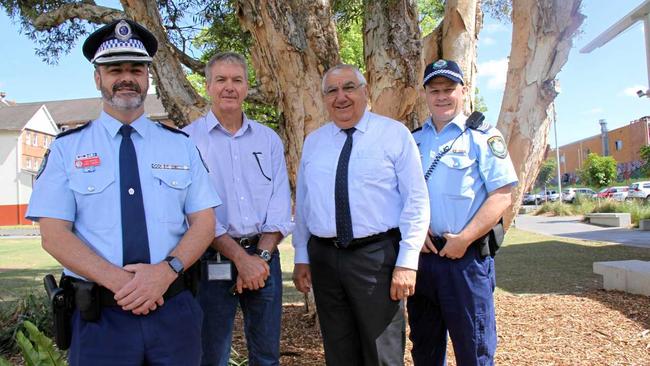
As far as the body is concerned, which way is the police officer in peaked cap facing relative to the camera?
toward the camera

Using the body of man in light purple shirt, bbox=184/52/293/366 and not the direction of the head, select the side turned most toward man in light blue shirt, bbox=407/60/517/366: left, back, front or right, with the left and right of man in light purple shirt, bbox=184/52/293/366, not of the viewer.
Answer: left

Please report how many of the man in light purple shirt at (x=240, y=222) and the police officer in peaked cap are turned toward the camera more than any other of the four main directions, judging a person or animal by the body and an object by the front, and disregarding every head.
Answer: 2

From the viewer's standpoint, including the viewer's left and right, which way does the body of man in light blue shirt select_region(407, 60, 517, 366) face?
facing the viewer and to the left of the viewer

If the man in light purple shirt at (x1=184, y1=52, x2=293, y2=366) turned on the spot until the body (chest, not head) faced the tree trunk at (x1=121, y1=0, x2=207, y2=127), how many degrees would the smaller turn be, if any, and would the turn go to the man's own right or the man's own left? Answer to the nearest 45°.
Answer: approximately 180°

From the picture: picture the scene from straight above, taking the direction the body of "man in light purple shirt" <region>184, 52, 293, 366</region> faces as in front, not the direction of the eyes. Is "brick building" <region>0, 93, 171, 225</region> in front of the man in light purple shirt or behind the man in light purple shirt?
behind

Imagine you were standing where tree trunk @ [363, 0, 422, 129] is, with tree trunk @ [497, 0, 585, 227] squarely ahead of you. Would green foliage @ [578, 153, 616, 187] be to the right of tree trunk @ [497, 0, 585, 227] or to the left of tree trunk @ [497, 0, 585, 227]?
left
